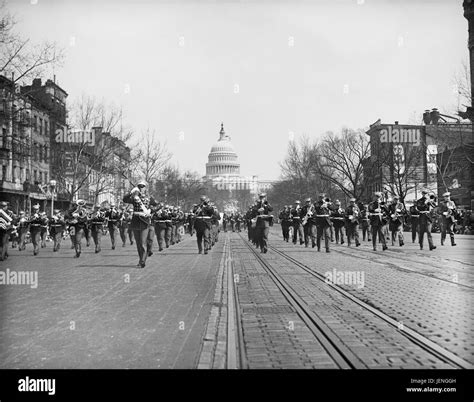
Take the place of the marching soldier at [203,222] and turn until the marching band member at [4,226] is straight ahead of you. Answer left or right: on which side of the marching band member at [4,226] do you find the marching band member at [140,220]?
left

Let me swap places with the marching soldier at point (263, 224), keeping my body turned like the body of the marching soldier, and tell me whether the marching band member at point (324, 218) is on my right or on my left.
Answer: on my left

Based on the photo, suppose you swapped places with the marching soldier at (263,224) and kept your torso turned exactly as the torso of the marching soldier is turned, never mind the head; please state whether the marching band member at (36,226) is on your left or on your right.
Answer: on your right

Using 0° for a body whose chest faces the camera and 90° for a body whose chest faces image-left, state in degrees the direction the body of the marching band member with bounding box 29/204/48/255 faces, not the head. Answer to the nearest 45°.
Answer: approximately 0°

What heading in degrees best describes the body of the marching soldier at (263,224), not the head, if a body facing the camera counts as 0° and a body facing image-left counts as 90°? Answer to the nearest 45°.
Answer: approximately 0°

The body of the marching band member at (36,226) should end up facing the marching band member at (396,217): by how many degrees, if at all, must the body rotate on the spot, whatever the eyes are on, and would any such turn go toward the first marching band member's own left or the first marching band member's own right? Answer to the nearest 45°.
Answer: approximately 90° to the first marching band member's own left

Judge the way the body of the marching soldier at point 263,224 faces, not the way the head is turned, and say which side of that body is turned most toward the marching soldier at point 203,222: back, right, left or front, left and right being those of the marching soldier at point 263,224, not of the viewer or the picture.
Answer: right

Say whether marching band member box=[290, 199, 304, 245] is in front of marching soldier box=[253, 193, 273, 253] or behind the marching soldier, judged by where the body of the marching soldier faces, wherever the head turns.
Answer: behind

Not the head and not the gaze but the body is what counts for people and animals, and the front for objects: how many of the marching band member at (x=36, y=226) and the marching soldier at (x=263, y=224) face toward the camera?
2

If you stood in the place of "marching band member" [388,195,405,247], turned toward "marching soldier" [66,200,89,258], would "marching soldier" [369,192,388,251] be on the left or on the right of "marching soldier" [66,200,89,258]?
left

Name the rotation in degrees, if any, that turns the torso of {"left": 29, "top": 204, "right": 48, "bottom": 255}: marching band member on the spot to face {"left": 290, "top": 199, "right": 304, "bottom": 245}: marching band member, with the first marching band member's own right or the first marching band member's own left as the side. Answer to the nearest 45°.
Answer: approximately 90° to the first marching band member's own left
